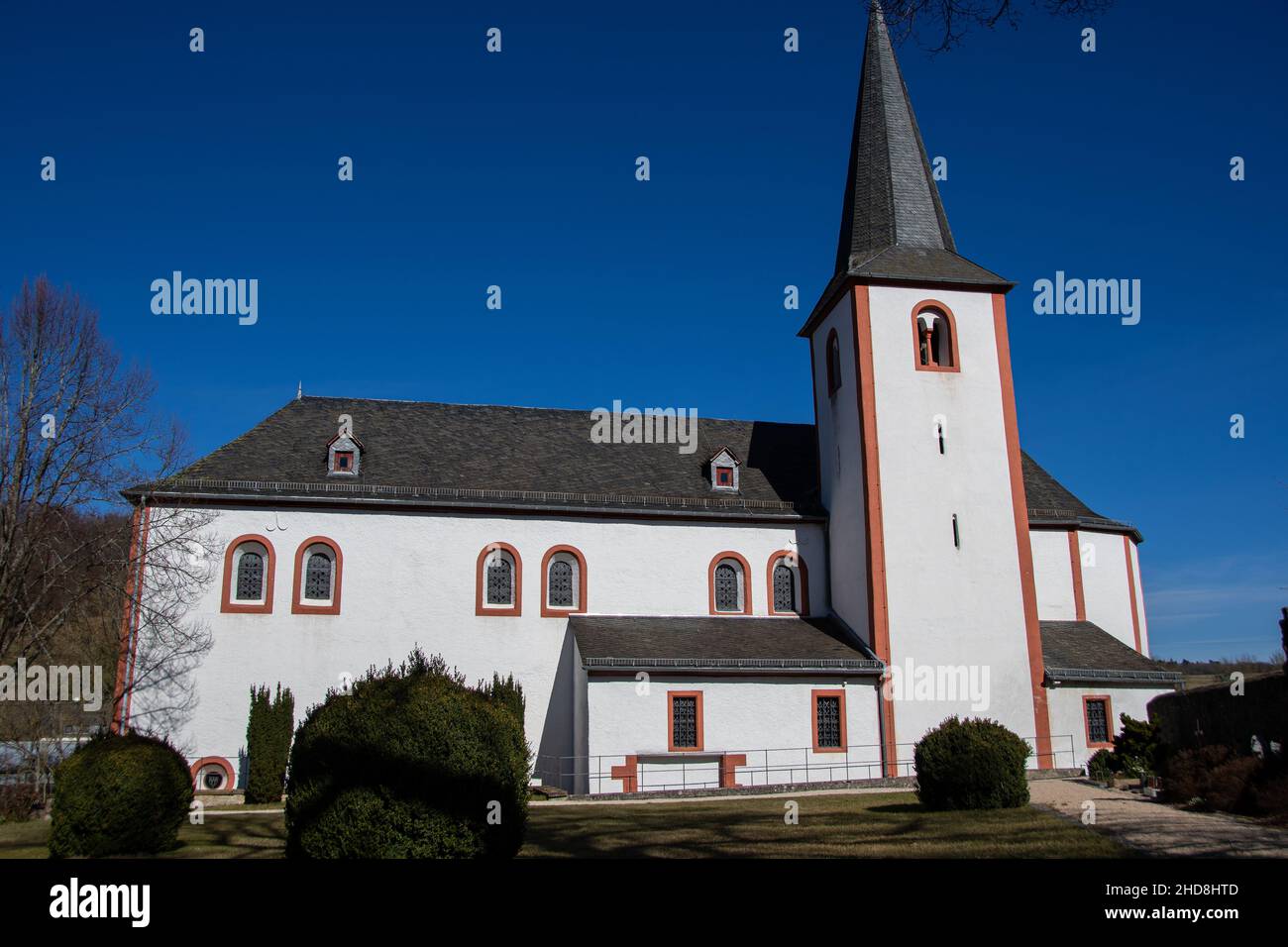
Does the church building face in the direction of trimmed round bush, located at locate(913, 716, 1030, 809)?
no

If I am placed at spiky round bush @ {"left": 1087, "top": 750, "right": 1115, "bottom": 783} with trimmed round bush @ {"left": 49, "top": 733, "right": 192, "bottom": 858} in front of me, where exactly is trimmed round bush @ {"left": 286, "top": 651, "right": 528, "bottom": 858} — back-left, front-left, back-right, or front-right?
front-left

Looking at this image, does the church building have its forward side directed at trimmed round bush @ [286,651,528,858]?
no
